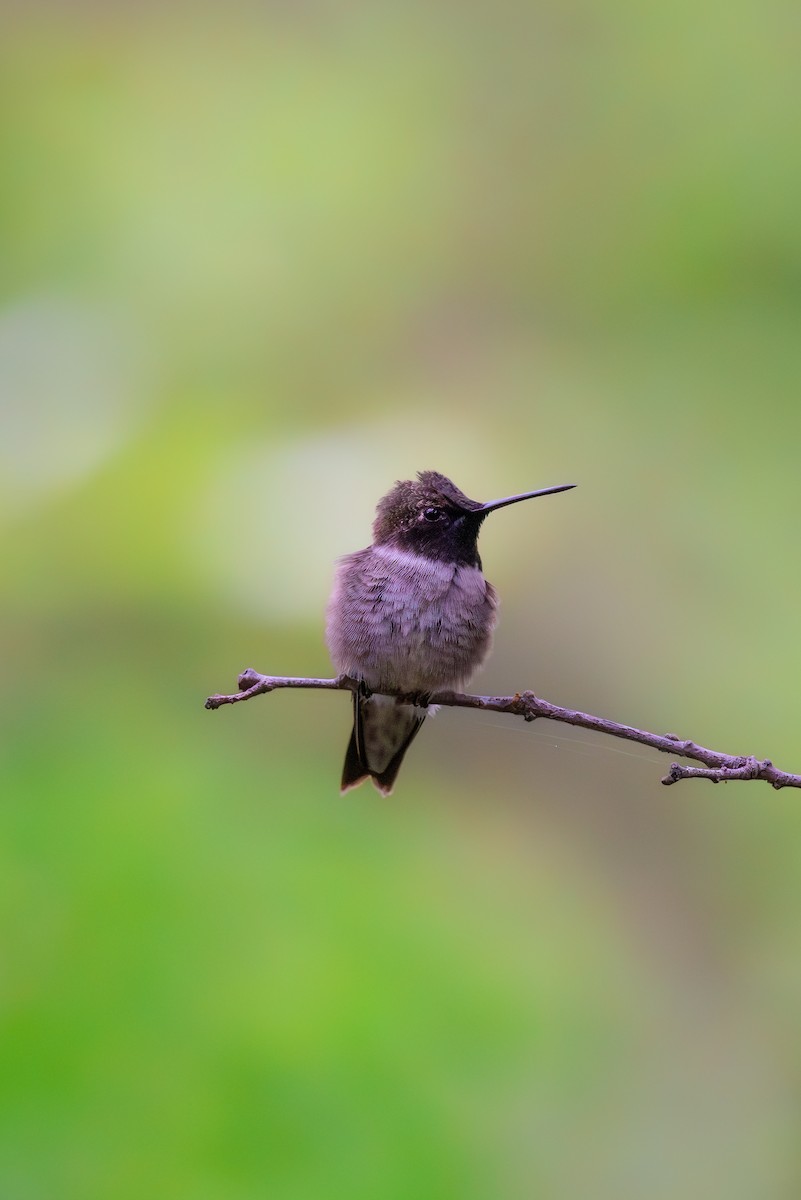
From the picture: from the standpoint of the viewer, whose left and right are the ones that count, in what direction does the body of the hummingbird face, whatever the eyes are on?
facing the viewer and to the right of the viewer
